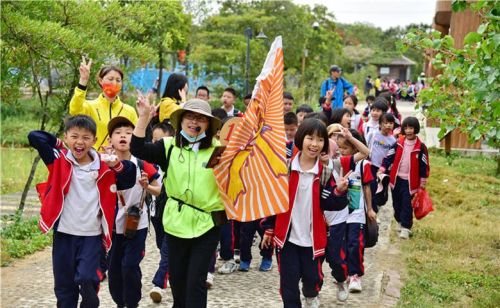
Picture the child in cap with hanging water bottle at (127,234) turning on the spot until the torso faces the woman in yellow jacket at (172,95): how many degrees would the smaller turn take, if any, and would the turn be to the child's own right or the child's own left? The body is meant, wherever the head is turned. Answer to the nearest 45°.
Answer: approximately 180°

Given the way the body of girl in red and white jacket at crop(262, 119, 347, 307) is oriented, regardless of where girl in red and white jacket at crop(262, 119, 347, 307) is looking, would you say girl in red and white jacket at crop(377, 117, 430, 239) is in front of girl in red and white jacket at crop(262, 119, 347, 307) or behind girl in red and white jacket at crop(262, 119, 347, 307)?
behind

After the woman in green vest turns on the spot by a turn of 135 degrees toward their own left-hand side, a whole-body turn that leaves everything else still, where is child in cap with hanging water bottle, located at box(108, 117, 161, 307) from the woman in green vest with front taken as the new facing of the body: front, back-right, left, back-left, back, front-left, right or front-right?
left

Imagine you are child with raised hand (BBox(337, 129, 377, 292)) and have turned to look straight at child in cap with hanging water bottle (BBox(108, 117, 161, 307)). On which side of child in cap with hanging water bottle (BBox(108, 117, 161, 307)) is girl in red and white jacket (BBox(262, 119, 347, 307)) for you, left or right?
left

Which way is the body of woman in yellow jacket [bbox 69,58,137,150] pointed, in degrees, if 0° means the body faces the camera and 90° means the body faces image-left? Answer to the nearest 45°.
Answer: approximately 0°

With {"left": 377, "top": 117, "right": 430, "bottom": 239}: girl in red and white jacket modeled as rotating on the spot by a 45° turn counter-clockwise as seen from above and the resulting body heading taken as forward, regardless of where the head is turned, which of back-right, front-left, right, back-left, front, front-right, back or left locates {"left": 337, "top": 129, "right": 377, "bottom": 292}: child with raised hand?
front-right

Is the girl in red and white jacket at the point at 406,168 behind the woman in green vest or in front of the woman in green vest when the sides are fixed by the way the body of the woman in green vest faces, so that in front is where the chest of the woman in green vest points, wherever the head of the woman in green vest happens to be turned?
behind

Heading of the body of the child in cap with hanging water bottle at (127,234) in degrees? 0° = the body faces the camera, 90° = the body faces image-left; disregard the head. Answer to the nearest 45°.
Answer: approximately 0°

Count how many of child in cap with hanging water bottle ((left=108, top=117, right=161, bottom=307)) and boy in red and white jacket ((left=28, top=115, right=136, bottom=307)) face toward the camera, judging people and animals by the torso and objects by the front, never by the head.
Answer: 2
